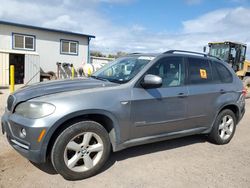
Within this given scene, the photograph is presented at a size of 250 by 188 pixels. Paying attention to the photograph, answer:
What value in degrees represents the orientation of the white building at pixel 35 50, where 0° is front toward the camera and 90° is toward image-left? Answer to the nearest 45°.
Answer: approximately 315°

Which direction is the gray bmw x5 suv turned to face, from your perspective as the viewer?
facing the viewer and to the left of the viewer

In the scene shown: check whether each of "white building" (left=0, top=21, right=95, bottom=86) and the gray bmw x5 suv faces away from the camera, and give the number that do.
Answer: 0

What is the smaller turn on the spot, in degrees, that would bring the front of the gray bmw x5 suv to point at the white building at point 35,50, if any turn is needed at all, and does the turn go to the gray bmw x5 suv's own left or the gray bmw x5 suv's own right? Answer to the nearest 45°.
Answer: approximately 90° to the gray bmw x5 suv's own right

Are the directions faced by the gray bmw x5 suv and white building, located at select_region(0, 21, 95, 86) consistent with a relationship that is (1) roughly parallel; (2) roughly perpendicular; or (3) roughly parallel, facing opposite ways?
roughly perpendicular

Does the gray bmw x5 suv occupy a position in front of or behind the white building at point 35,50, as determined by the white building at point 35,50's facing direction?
in front
